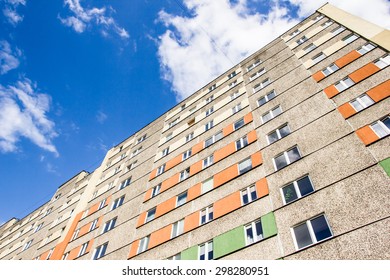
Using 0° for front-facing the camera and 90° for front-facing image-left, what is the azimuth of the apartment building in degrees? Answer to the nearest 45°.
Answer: approximately 45°
